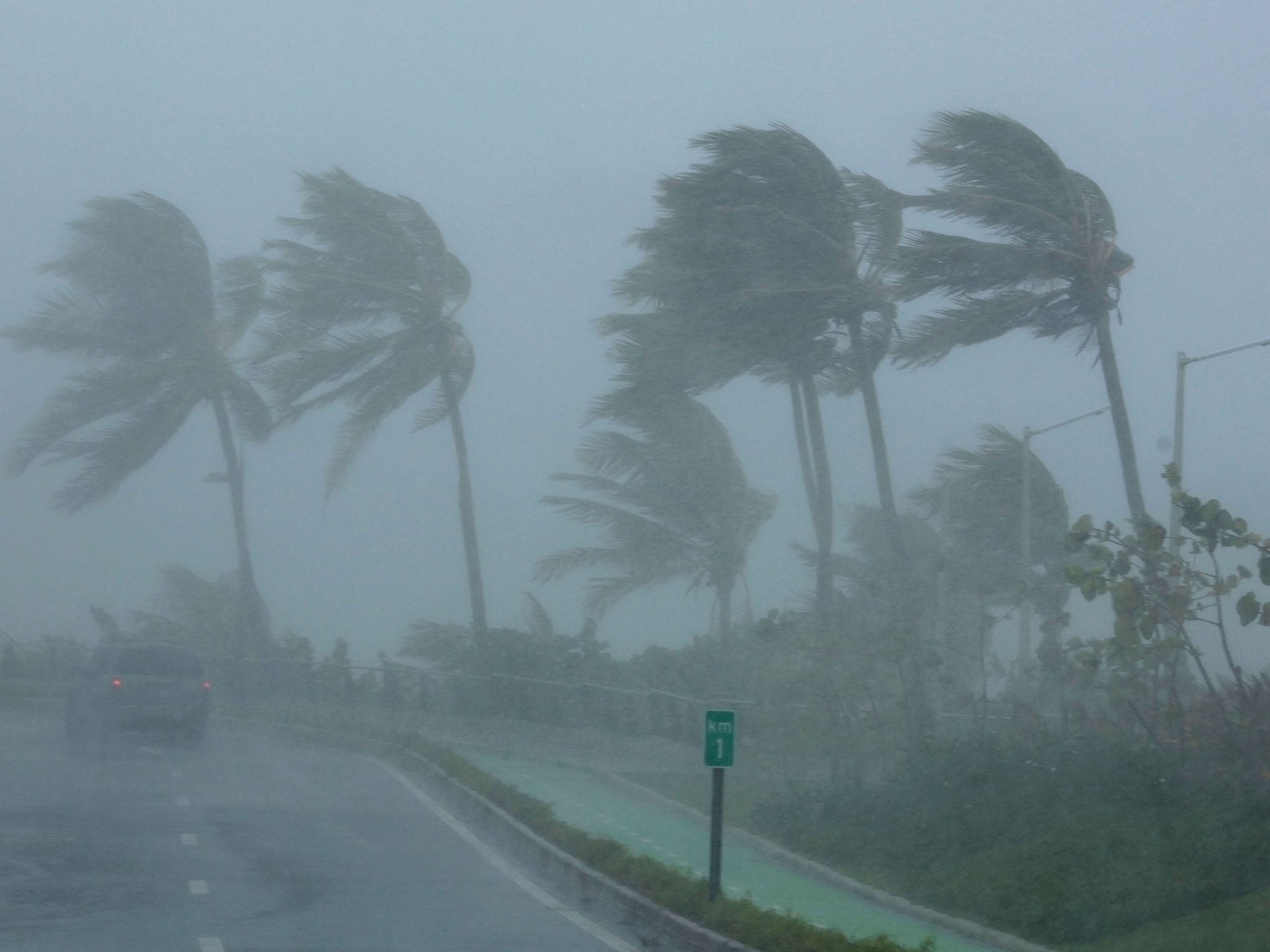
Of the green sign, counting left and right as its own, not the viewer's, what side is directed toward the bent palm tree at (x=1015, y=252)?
back

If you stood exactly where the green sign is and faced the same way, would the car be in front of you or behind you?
behind

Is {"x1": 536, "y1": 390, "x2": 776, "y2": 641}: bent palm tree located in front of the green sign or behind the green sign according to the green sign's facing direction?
behind

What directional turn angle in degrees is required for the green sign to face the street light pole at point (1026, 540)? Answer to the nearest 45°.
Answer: approximately 180°

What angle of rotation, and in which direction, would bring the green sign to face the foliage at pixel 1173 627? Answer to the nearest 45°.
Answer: approximately 135° to its left

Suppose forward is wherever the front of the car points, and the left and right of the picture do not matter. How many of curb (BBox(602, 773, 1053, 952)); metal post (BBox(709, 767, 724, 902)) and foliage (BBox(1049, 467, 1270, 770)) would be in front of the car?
0

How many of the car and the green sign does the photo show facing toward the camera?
1

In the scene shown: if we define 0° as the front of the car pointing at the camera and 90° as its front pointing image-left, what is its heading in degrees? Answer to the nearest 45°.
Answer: approximately 135°

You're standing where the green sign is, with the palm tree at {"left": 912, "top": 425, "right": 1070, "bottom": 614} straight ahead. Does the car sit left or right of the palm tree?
left

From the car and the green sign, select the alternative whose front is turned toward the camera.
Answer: the green sign

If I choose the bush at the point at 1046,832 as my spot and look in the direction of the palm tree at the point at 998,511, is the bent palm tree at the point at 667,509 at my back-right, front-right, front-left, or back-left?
front-left

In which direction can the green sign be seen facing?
toward the camera
